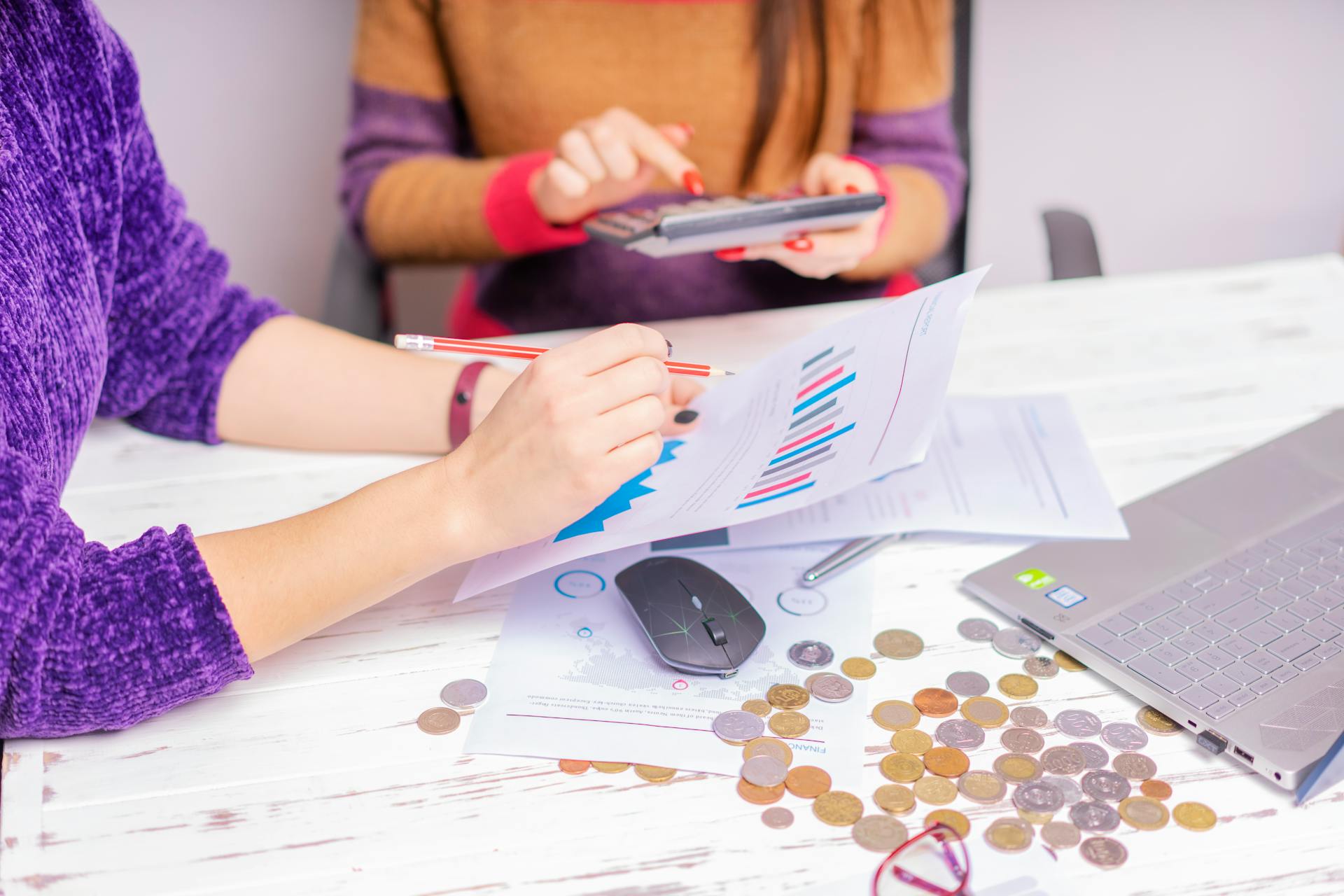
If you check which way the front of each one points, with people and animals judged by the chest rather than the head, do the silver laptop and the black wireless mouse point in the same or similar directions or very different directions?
very different directions
